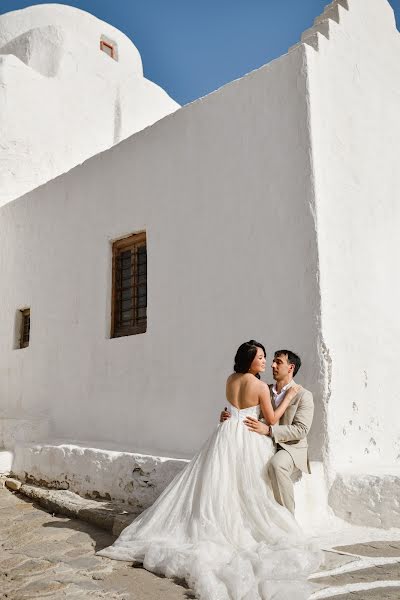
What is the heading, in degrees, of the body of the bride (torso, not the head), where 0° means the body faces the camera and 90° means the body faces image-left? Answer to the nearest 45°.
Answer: approximately 225°

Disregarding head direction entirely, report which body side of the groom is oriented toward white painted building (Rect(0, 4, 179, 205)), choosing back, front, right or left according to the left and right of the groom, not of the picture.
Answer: right

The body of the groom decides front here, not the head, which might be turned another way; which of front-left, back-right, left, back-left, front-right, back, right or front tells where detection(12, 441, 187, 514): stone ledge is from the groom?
right

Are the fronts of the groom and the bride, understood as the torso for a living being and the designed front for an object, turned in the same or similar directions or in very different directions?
very different directions

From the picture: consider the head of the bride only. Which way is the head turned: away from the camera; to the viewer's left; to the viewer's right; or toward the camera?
to the viewer's right
